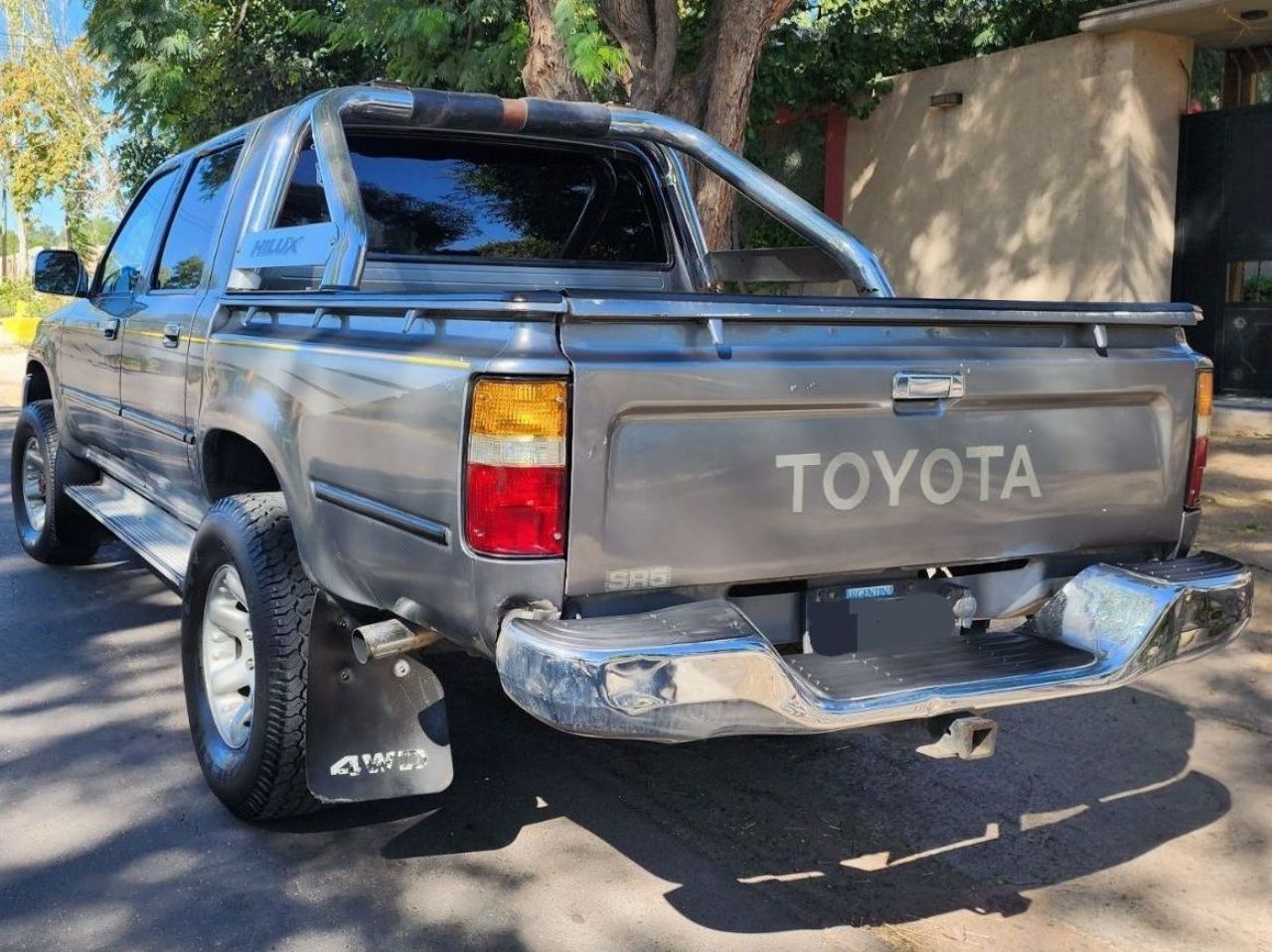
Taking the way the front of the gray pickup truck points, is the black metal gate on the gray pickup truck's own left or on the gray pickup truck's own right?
on the gray pickup truck's own right

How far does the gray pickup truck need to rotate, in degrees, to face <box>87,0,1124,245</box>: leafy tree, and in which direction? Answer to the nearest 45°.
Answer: approximately 45° to its right

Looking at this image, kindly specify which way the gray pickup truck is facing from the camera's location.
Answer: facing away from the viewer and to the left of the viewer

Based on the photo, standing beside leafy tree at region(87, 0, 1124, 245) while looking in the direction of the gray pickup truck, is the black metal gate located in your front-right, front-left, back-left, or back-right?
front-left

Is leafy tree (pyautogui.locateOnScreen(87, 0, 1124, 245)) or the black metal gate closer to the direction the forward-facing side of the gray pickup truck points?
the leafy tree
